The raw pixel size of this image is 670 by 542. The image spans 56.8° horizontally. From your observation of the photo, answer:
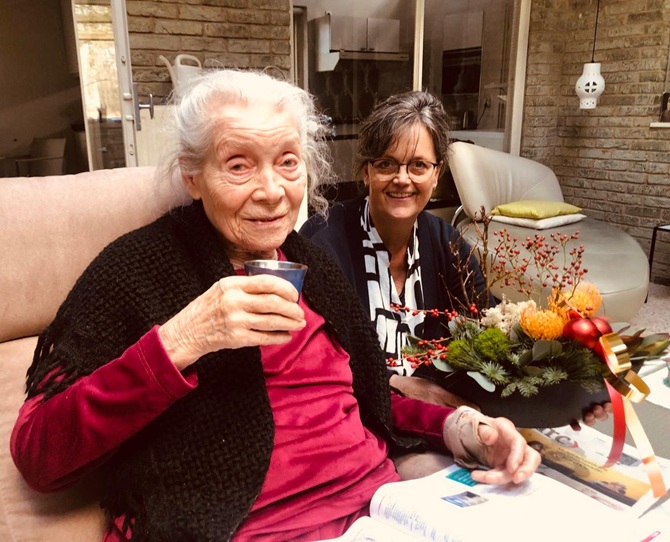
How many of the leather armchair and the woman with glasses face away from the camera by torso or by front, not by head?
0

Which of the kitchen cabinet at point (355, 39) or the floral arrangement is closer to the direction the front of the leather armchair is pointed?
the floral arrangement

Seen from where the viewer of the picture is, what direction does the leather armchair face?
facing the viewer and to the right of the viewer

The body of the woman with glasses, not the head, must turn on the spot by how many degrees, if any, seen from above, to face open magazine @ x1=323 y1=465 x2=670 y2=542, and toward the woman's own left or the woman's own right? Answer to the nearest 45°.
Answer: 0° — they already face it

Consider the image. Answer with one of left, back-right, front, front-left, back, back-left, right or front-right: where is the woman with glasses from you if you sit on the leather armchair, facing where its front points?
front-right

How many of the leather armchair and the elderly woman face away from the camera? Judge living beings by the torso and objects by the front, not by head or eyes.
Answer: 0

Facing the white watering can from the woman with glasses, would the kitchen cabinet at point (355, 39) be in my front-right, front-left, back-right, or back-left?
front-right

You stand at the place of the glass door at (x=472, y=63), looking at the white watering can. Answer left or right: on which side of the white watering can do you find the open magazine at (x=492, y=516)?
left

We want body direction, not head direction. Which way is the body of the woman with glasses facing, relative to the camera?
toward the camera

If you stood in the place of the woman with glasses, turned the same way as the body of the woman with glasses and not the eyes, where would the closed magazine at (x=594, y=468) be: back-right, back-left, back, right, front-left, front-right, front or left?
front-left

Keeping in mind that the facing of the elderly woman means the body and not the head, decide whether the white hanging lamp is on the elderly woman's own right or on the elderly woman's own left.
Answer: on the elderly woman's own left

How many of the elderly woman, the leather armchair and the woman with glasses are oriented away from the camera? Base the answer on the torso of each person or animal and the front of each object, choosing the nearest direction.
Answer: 0

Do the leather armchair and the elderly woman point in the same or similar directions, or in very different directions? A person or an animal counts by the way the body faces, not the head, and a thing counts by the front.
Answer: same or similar directions
